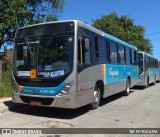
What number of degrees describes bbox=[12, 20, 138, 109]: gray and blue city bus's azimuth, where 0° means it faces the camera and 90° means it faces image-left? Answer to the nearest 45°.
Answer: approximately 45°

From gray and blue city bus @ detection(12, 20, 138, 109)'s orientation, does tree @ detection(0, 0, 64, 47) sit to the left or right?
on its right

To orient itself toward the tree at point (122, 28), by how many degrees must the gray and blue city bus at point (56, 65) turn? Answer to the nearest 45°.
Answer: approximately 135° to its right
